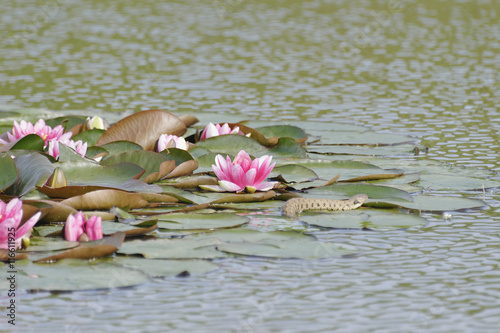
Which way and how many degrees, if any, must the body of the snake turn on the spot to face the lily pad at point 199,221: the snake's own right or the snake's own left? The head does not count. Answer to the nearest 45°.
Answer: approximately 135° to the snake's own right

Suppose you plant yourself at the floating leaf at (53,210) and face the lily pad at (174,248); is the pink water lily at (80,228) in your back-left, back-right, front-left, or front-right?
front-right

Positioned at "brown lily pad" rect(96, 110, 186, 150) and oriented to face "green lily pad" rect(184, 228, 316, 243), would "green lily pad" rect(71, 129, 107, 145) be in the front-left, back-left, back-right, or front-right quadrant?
back-right

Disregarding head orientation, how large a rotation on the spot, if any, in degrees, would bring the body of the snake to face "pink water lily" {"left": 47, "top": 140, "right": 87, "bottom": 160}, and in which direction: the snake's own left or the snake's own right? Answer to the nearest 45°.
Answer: approximately 180°

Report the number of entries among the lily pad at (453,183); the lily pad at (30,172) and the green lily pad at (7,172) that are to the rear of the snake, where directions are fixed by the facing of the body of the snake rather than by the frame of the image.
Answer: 2

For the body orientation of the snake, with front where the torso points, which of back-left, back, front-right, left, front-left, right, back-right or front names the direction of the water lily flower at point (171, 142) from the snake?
back-left

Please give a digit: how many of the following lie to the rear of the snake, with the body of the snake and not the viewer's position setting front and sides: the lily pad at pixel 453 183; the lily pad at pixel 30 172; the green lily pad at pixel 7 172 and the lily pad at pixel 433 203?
2

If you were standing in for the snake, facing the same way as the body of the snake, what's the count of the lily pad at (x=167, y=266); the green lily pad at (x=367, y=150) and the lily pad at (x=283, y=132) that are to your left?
2

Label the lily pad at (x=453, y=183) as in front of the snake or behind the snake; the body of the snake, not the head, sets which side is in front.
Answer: in front

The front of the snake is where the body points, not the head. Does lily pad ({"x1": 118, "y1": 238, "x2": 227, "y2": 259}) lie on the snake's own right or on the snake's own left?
on the snake's own right

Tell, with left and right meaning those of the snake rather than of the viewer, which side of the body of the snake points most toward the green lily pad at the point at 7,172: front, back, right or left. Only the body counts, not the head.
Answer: back

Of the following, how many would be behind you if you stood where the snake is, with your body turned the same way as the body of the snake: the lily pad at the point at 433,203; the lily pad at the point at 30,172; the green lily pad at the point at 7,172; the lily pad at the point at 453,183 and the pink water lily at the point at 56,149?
3

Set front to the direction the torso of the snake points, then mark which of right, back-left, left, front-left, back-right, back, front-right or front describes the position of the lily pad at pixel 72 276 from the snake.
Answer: back-right

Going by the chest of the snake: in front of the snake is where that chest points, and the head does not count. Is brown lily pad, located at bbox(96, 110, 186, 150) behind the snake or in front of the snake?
behind

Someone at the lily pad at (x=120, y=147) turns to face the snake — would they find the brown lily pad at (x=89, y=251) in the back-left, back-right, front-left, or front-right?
front-right

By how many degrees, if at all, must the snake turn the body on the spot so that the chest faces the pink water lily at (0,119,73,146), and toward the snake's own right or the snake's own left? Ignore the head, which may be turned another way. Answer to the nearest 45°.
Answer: approximately 180°

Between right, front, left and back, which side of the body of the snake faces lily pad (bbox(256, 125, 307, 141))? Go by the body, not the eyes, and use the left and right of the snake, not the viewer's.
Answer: left

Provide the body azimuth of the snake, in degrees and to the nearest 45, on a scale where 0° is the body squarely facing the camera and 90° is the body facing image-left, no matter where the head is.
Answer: approximately 270°
